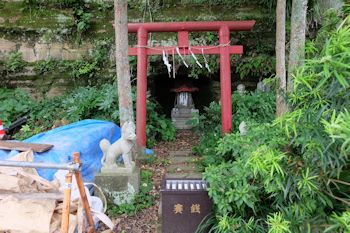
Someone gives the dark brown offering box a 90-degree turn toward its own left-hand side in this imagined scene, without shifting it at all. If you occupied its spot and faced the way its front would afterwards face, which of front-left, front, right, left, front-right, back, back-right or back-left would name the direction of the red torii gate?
left

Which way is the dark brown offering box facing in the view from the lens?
facing the viewer

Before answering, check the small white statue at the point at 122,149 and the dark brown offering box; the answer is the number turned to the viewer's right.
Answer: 1

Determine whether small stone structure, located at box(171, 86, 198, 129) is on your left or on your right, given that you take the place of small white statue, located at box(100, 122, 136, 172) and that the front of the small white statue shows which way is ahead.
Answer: on your left

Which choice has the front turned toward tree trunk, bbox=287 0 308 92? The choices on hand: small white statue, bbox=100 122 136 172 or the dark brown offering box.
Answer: the small white statue

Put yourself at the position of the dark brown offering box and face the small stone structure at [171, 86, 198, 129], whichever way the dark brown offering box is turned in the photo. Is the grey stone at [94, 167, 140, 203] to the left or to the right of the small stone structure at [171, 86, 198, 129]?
left

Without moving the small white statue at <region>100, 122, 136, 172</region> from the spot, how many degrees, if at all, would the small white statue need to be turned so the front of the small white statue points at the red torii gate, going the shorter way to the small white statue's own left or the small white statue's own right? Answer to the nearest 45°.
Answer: approximately 45° to the small white statue's own left

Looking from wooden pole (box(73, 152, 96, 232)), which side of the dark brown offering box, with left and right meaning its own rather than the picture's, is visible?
right

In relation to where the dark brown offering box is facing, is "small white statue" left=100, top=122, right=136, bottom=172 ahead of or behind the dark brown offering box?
behind

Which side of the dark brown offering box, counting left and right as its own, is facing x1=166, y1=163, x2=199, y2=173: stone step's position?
back

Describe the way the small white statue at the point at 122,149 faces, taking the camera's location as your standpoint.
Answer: facing to the right of the viewer

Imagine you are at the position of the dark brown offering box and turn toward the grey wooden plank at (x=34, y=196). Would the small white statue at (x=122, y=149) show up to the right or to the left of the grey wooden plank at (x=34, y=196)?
right

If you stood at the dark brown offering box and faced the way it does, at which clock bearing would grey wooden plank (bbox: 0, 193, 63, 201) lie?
The grey wooden plank is roughly at 3 o'clock from the dark brown offering box.

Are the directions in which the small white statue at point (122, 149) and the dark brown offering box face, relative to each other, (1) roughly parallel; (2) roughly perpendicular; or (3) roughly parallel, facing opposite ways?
roughly perpendicular

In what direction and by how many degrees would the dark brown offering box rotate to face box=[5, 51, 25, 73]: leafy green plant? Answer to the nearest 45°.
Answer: approximately 135° to its right
